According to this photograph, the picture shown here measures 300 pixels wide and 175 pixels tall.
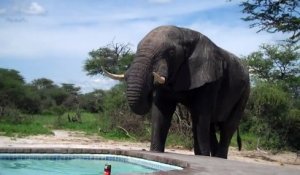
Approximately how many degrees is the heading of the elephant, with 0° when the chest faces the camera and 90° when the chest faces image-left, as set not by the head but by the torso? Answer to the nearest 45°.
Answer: approximately 45°

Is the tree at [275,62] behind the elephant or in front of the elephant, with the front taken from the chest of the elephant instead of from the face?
behind
